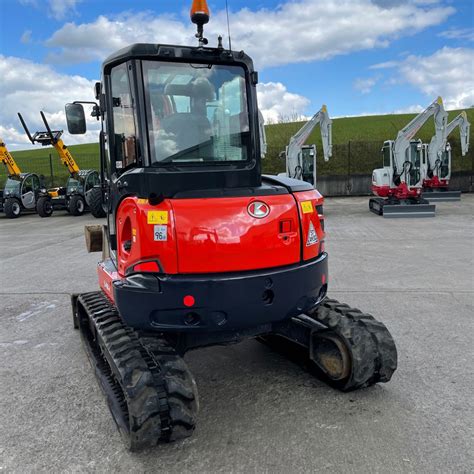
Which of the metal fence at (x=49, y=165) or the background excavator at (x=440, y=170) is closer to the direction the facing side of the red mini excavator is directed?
the metal fence

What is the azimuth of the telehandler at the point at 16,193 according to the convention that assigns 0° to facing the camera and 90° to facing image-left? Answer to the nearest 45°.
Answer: approximately 45°

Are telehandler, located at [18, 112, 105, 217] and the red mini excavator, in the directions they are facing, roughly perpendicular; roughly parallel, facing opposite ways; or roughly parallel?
roughly perpendicular

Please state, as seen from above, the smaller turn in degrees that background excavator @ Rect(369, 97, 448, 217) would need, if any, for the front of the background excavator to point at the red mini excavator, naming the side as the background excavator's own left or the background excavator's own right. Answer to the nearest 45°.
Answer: approximately 45° to the background excavator's own right

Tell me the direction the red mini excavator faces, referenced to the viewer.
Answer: facing away from the viewer and to the left of the viewer

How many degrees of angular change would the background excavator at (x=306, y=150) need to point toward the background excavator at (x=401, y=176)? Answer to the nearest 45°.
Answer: approximately 45° to its left

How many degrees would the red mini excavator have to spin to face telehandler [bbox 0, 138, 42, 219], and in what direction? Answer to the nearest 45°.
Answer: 0° — it already faces it

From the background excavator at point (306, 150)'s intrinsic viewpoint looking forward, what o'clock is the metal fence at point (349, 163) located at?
The metal fence is roughly at 8 o'clock from the background excavator.
